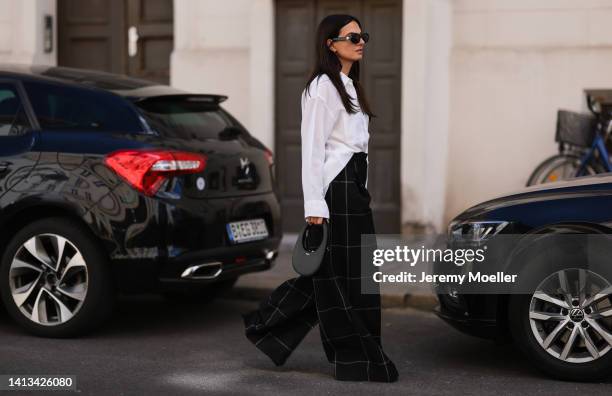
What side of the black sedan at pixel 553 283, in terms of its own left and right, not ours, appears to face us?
left

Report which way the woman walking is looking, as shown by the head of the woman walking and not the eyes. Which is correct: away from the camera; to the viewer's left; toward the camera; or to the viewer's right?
to the viewer's right

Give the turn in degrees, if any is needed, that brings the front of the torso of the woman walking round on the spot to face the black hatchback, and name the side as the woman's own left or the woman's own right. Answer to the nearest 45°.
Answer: approximately 135° to the woman's own left

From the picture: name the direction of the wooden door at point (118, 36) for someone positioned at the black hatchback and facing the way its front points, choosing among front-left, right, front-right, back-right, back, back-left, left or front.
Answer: front-right

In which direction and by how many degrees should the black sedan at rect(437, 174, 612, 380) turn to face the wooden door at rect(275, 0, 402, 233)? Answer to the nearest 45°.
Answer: approximately 90° to its right

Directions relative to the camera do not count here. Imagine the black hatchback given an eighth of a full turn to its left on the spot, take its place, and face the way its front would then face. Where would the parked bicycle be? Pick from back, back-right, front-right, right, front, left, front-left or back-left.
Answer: back-right

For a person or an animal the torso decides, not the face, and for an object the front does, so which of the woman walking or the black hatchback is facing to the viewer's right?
the woman walking

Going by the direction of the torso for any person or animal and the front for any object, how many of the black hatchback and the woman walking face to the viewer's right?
1

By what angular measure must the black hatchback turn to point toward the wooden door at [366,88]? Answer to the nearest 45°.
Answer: approximately 90° to its right

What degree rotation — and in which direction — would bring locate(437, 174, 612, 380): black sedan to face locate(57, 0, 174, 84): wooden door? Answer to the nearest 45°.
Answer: approximately 45° to its right

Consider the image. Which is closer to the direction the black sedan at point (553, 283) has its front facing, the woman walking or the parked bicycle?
the woman walking

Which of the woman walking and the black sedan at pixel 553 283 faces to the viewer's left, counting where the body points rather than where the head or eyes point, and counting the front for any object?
the black sedan
